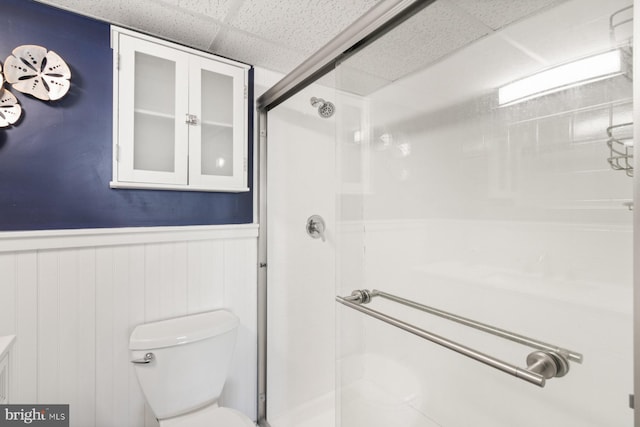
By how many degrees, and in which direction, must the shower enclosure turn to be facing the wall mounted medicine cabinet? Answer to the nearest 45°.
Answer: approximately 45° to its right

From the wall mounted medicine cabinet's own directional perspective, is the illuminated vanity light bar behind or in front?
in front

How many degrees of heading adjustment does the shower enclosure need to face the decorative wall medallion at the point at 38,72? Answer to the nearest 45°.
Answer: approximately 45° to its right

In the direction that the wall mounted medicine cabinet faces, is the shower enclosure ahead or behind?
ahead

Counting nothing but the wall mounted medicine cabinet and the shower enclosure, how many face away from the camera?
0

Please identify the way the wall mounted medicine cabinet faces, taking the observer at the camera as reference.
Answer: facing the viewer and to the right of the viewer

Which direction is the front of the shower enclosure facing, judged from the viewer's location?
facing the viewer and to the left of the viewer

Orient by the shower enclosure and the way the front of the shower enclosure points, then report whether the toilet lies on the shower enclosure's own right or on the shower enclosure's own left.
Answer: on the shower enclosure's own right
